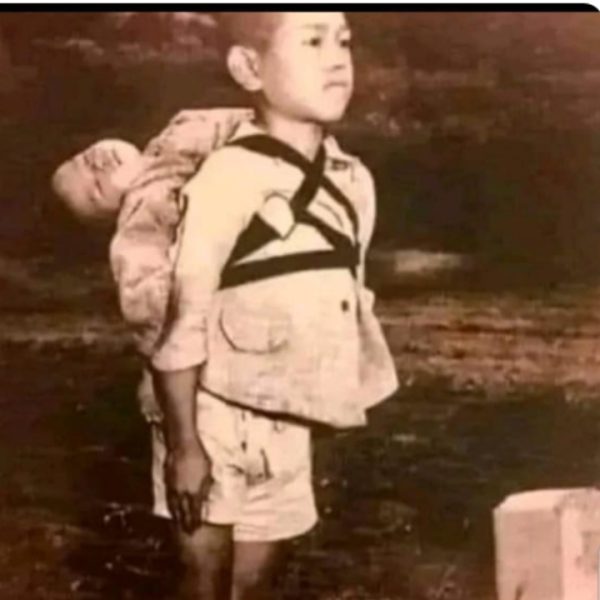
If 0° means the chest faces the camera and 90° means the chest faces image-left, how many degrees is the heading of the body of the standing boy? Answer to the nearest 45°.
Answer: approximately 315°

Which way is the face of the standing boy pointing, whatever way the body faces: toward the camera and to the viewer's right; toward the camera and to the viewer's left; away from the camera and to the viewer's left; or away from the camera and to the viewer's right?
toward the camera and to the viewer's right
